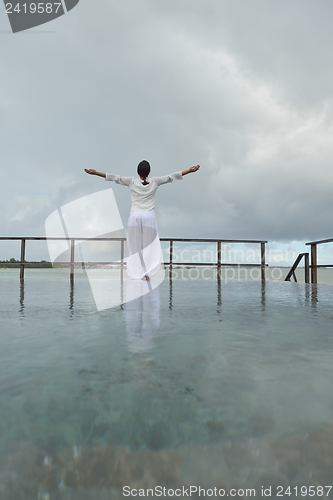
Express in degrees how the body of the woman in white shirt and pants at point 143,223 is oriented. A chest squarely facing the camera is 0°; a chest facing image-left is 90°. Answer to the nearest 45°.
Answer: approximately 180°
